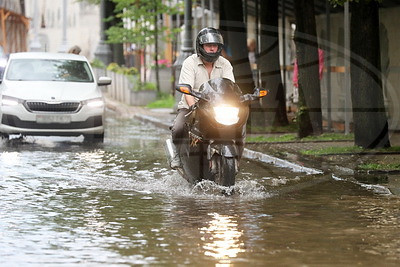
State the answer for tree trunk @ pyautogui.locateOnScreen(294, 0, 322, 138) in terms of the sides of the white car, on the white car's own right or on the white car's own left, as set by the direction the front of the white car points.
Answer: on the white car's own left

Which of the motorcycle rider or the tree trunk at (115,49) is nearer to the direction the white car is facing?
the motorcycle rider

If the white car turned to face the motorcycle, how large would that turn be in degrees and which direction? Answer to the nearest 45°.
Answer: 0° — it already faces it

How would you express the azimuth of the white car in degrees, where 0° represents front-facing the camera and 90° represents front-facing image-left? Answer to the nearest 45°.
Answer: approximately 0°

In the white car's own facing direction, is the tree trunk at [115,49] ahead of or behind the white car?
behind

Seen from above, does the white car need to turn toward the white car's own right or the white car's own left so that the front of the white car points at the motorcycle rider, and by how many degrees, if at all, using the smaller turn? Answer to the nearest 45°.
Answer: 0° — it already faces them

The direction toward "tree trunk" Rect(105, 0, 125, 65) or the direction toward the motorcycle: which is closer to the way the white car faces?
the motorcycle

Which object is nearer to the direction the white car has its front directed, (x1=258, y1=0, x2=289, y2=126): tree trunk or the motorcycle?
the motorcycle
